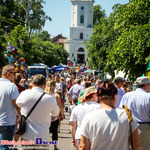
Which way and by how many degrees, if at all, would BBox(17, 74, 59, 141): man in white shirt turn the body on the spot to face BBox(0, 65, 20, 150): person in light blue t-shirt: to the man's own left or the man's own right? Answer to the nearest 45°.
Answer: approximately 45° to the man's own left

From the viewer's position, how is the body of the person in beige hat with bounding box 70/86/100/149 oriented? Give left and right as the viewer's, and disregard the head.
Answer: facing away from the viewer and to the right of the viewer

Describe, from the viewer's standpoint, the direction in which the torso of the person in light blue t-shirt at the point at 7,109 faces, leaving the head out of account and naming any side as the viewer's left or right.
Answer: facing away from the viewer and to the right of the viewer

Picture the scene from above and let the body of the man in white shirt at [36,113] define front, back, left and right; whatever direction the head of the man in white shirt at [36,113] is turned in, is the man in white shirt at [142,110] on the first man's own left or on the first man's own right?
on the first man's own right

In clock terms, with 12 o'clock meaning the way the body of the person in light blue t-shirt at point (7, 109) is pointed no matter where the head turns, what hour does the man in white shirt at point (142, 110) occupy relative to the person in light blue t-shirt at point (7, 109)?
the man in white shirt at point (142, 110) is roughly at 2 o'clock from the person in light blue t-shirt at point (7, 109).

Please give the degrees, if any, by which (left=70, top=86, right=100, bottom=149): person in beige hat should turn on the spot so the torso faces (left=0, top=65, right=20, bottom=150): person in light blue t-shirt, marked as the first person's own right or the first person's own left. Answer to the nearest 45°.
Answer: approximately 135° to the first person's own left

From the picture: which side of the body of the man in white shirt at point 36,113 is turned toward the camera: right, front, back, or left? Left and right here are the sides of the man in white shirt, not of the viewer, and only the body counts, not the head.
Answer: back

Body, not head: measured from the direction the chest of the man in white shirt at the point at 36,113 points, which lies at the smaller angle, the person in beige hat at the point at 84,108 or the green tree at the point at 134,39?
the green tree
